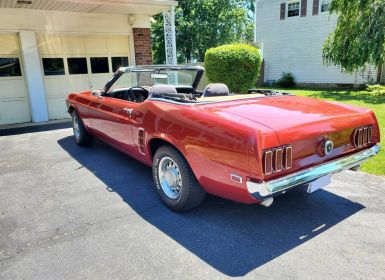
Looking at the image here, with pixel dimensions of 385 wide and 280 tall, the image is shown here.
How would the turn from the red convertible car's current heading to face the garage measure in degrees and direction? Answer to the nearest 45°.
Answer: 0° — it already faces it

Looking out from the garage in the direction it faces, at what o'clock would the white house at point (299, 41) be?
The white house is roughly at 8 o'clock from the garage.

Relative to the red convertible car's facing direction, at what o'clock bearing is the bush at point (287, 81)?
The bush is roughly at 2 o'clock from the red convertible car.

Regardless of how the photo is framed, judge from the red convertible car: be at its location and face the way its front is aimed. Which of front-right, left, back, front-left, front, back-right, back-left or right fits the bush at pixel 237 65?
front-right

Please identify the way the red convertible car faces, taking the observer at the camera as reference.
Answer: facing away from the viewer and to the left of the viewer

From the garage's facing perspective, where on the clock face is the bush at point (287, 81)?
The bush is roughly at 8 o'clock from the garage.

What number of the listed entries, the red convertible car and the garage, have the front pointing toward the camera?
1

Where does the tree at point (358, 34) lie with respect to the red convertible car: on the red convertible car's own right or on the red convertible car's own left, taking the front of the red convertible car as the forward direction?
on the red convertible car's own right

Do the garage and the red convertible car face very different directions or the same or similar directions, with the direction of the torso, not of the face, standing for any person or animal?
very different directions

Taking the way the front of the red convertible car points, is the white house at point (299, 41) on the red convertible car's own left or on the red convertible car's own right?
on the red convertible car's own right

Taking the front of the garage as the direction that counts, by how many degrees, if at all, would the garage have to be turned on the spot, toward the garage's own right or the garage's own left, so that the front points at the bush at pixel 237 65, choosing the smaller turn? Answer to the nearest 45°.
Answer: approximately 90° to the garage's own left

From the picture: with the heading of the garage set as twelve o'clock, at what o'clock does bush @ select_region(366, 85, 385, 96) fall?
The bush is roughly at 9 o'clock from the garage.
